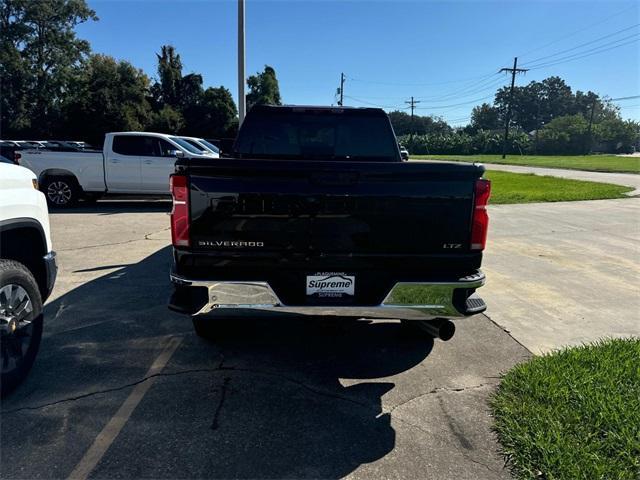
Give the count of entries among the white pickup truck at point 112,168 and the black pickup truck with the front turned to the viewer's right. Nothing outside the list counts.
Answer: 1

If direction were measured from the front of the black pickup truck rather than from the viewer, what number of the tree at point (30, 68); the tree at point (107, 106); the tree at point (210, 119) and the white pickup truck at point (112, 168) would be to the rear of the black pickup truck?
0

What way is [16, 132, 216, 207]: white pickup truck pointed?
to the viewer's right

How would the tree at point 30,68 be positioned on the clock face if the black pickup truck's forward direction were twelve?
The tree is roughly at 11 o'clock from the black pickup truck.

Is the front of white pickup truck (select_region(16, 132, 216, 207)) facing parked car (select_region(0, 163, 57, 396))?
no

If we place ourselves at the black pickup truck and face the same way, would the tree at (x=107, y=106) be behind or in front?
in front

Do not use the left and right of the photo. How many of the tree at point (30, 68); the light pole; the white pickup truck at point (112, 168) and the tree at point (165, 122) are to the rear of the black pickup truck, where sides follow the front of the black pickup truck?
0

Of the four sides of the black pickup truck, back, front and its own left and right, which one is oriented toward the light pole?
front

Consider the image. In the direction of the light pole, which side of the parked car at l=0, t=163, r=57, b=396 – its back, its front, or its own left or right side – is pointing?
front

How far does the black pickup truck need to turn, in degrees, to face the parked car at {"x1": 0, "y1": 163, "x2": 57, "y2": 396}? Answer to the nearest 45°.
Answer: approximately 90° to its left

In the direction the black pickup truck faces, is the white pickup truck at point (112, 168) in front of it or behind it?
in front

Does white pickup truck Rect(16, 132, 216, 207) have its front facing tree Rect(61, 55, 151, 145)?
no

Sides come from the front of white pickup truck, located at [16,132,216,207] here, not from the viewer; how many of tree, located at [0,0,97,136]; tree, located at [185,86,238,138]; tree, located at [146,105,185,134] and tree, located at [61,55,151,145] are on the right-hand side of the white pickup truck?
0

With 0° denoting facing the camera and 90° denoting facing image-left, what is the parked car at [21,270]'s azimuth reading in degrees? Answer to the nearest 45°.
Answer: approximately 225°

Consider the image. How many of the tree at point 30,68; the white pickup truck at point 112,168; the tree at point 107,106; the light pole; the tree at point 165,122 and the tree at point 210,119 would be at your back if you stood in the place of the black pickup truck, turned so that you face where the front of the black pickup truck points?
0

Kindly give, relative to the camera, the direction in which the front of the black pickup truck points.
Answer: facing away from the viewer

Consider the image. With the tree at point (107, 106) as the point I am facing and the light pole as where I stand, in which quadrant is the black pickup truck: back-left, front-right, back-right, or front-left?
back-left

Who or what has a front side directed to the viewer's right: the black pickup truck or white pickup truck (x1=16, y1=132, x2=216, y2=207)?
the white pickup truck

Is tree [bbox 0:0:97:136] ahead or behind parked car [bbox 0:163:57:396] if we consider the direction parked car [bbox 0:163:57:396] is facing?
ahead

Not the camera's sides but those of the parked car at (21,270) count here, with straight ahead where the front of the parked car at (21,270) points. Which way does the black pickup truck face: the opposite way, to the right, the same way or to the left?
the same way

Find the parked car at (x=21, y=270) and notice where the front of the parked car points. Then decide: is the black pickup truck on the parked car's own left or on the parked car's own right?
on the parked car's own right
